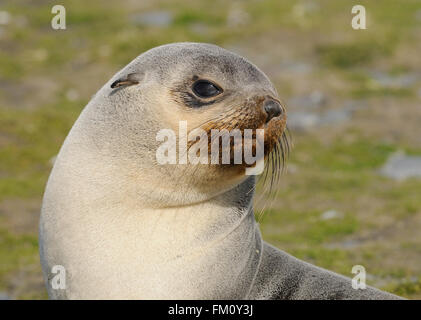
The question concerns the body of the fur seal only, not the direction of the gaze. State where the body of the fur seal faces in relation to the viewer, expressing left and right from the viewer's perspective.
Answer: facing the viewer and to the left of the viewer

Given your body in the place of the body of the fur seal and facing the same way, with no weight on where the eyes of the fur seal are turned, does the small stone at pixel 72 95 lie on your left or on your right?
on your right

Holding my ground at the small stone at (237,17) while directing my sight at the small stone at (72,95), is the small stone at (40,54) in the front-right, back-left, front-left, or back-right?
front-right

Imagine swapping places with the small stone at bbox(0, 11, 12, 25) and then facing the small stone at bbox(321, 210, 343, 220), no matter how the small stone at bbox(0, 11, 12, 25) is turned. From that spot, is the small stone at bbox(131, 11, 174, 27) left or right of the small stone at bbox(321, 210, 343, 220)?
left

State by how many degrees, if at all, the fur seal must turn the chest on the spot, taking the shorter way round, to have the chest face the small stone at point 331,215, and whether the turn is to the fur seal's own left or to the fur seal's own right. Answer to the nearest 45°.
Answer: approximately 135° to the fur seal's own right

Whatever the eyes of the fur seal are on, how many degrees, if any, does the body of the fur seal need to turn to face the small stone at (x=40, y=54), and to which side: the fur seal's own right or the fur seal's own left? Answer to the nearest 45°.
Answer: approximately 135° to the fur seal's own right

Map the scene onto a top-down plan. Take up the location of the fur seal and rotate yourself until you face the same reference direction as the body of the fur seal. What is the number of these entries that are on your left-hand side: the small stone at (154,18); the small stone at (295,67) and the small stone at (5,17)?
0

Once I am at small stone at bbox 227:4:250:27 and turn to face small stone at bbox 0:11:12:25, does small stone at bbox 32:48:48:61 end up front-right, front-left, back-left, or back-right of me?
front-left

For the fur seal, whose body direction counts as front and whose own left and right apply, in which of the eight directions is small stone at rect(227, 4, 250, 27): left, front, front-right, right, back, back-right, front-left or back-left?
back-right

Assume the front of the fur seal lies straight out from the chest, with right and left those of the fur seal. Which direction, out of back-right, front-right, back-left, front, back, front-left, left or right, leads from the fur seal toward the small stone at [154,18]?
back-right

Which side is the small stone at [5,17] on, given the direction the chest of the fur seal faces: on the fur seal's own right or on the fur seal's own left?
on the fur seal's own right

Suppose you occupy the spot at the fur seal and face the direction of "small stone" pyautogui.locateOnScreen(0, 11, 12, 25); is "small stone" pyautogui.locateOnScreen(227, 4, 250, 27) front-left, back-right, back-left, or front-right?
front-right

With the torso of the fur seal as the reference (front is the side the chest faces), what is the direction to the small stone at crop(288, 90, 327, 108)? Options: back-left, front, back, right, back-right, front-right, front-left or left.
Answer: back-right

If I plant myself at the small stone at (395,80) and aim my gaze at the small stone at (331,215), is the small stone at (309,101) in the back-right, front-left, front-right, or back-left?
front-right
